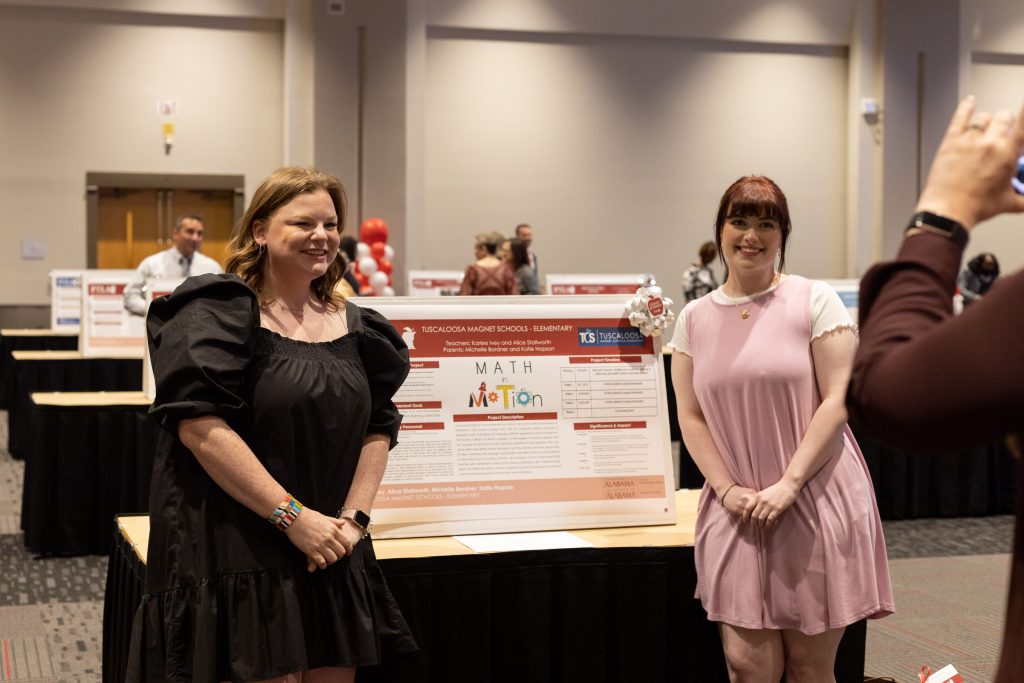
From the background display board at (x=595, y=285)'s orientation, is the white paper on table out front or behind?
out front

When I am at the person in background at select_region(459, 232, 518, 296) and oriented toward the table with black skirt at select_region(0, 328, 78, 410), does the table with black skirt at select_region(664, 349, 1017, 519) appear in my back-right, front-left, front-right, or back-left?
back-left

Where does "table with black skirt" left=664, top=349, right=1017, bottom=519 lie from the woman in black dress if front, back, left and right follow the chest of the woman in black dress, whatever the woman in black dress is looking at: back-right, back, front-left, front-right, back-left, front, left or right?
left

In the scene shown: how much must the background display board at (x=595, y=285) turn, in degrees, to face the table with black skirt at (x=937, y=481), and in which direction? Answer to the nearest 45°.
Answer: approximately 45° to its left

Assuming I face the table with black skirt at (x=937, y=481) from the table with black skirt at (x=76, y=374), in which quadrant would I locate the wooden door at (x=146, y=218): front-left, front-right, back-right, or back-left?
back-left

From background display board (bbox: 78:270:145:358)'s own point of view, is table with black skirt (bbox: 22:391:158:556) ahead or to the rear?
ahead

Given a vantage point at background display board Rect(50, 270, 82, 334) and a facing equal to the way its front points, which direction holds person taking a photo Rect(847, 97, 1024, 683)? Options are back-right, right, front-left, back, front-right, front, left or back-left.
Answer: front

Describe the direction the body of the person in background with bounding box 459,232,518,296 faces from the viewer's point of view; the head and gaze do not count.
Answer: away from the camera

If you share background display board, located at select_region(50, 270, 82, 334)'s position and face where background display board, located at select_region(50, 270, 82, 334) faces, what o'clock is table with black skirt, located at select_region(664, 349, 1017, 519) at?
The table with black skirt is roughly at 11 o'clock from the background display board.

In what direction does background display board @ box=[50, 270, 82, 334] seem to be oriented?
toward the camera

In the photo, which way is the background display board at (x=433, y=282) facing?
toward the camera

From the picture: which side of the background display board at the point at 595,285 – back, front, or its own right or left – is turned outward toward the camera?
front

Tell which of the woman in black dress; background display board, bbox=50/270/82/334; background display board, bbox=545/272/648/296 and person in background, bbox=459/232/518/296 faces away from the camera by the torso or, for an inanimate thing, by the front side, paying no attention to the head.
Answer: the person in background

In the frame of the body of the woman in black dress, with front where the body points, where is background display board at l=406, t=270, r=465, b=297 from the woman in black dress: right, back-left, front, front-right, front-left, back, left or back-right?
back-left

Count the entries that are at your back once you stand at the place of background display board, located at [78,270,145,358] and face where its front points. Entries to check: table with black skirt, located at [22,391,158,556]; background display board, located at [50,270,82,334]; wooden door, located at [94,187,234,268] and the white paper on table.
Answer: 2

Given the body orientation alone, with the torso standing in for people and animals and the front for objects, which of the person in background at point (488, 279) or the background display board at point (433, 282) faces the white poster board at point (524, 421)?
the background display board
